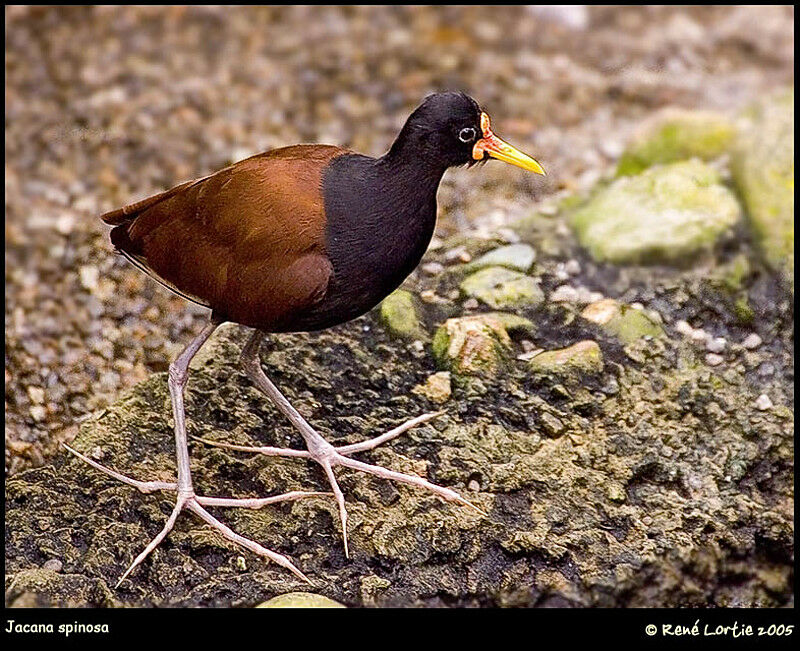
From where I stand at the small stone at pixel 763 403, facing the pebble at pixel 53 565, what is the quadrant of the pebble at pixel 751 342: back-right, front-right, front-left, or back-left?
back-right

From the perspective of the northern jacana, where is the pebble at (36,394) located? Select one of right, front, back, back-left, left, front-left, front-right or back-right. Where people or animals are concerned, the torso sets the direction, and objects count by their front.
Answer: back-left

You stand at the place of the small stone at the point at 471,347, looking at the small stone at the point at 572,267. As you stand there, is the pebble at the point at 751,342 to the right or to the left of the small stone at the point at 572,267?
right

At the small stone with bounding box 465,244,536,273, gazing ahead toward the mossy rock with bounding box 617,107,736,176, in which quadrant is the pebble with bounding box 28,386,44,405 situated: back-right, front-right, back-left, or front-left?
back-left

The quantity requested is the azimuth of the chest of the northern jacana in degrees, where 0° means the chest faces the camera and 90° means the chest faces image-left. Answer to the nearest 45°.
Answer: approximately 270°

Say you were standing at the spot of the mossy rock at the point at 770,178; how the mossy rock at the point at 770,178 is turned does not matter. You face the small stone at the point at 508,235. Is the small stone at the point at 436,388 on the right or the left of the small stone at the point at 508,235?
left

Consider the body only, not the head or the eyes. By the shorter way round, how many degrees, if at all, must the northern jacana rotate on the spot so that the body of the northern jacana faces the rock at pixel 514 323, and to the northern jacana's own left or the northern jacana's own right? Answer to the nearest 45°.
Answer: approximately 45° to the northern jacana's own left

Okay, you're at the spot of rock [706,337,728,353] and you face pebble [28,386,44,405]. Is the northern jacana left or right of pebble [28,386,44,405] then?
left
